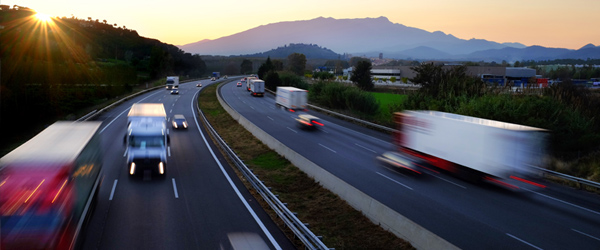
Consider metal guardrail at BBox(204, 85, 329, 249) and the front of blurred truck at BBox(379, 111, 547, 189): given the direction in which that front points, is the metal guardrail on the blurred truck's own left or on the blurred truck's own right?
on the blurred truck's own left

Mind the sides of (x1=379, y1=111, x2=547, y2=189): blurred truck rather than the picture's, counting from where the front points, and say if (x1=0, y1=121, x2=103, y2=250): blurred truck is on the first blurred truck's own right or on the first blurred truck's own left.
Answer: on the first blurred truck's own left

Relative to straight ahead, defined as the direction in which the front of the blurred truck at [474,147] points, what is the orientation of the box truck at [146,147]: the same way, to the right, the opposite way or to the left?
the opposite way

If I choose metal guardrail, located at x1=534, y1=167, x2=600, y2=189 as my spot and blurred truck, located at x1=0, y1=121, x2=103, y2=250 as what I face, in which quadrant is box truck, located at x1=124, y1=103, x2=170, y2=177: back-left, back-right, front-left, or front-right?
front-right

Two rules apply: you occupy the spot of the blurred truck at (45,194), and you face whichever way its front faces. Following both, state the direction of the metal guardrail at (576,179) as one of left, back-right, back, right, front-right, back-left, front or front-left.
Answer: back-left

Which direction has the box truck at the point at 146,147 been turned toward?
toward the camera

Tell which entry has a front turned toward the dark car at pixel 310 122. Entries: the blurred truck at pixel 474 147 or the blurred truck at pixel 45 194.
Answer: the blurred truck at pixel 474 147

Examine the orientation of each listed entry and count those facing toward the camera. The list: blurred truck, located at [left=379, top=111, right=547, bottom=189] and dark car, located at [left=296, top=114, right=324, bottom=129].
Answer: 0

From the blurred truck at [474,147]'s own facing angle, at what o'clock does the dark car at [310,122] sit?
The dark car is roughly at 12 o'clock from the blurred truck.

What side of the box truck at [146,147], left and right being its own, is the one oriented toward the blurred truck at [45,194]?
front

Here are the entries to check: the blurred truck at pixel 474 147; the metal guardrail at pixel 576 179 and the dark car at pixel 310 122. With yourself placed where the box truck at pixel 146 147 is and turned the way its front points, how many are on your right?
0

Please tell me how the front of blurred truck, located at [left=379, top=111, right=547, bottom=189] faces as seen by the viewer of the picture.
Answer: facing away from the viewer and to the left of the viewer

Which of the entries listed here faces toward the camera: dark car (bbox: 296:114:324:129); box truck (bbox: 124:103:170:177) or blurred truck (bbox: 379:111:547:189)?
the box truck

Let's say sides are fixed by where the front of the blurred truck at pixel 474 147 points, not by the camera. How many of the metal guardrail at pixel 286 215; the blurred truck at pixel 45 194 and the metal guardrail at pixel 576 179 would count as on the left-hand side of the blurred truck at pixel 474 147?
2

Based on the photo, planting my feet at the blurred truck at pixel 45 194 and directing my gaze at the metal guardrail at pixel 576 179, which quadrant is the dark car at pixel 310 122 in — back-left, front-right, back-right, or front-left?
front-left

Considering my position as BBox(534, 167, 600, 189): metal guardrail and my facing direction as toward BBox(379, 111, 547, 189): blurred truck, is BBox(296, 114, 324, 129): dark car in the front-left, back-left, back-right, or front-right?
front-right

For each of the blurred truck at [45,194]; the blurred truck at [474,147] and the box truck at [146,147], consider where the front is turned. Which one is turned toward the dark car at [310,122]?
the blurred truck at [474,147]
